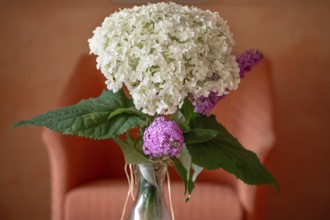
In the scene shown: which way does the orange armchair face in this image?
toward the camera

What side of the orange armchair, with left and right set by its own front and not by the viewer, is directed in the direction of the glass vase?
front
